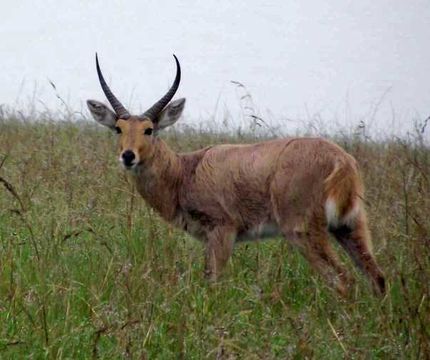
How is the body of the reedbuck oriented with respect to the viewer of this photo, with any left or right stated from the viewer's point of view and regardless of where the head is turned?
facing away from the viewer and to the left of the viewer
